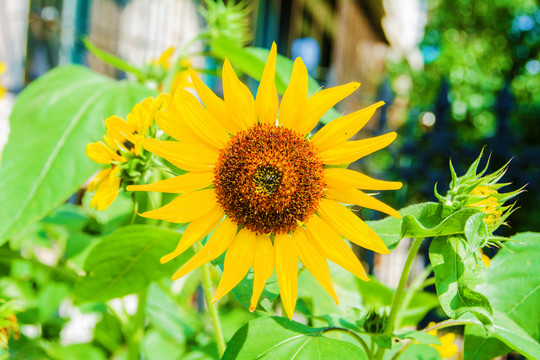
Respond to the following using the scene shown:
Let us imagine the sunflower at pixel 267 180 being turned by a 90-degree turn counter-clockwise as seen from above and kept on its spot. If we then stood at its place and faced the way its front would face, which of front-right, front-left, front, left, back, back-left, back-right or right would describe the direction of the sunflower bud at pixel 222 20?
left

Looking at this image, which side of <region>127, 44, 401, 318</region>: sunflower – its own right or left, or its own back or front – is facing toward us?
front
